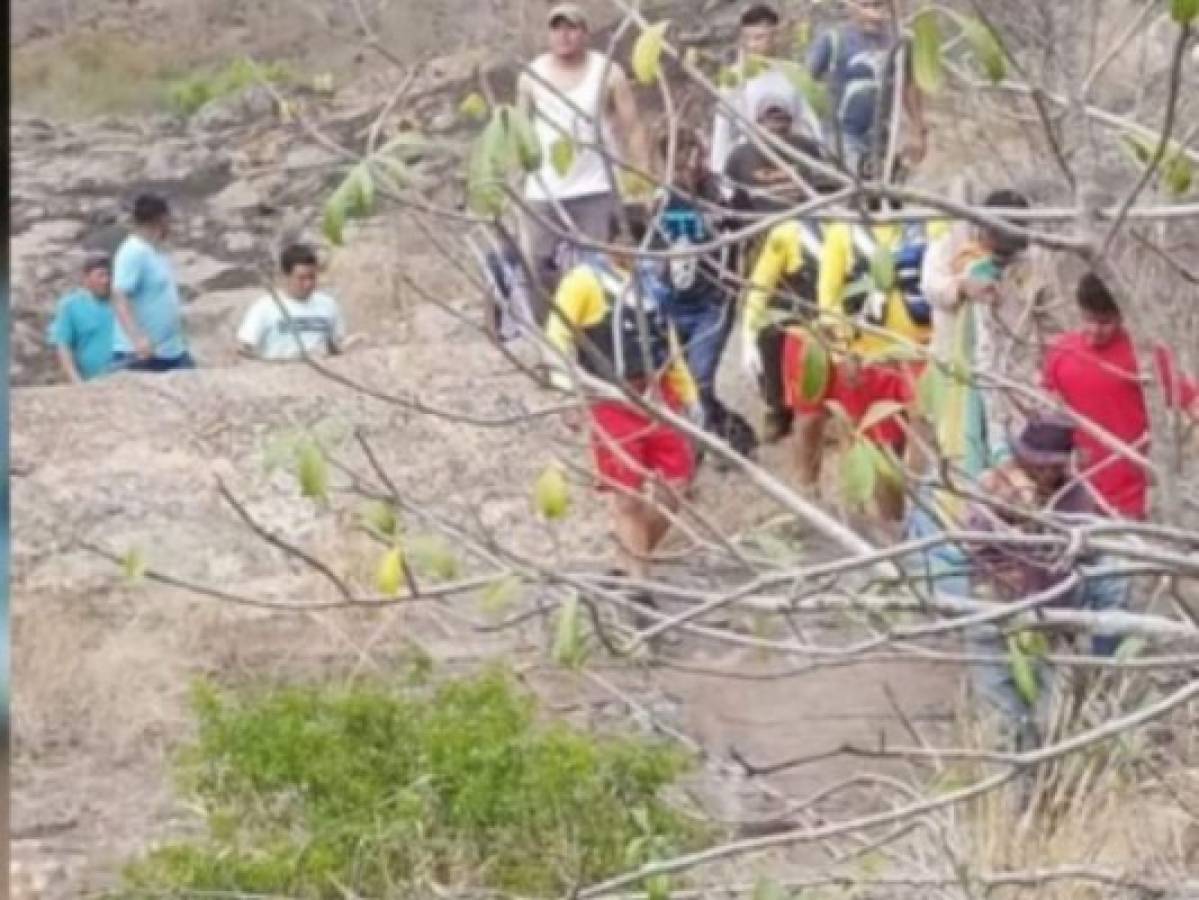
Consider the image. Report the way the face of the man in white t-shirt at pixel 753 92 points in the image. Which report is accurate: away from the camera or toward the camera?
toward the camera

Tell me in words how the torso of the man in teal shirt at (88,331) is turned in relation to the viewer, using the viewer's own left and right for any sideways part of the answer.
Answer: facing the viewer and to the right of the viewer

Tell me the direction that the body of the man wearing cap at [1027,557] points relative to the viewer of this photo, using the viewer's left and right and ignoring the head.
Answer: facing the viewer and to the left of the viewer

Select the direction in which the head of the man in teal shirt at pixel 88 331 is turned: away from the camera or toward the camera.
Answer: toward the camera

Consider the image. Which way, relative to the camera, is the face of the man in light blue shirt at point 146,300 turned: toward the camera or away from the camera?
toward the camera

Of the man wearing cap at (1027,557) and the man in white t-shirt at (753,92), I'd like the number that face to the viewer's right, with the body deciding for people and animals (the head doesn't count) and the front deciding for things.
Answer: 0

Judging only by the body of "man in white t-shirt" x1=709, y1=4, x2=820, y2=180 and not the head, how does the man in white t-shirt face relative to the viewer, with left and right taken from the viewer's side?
facing the viewer
